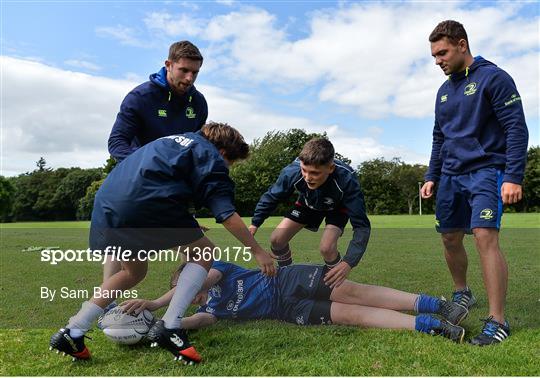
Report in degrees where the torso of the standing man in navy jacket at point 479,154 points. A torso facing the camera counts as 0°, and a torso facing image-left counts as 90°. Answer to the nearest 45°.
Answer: approximately 45°

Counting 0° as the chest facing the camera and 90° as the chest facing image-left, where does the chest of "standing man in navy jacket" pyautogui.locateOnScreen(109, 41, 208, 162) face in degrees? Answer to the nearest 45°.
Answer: approximately 315°
